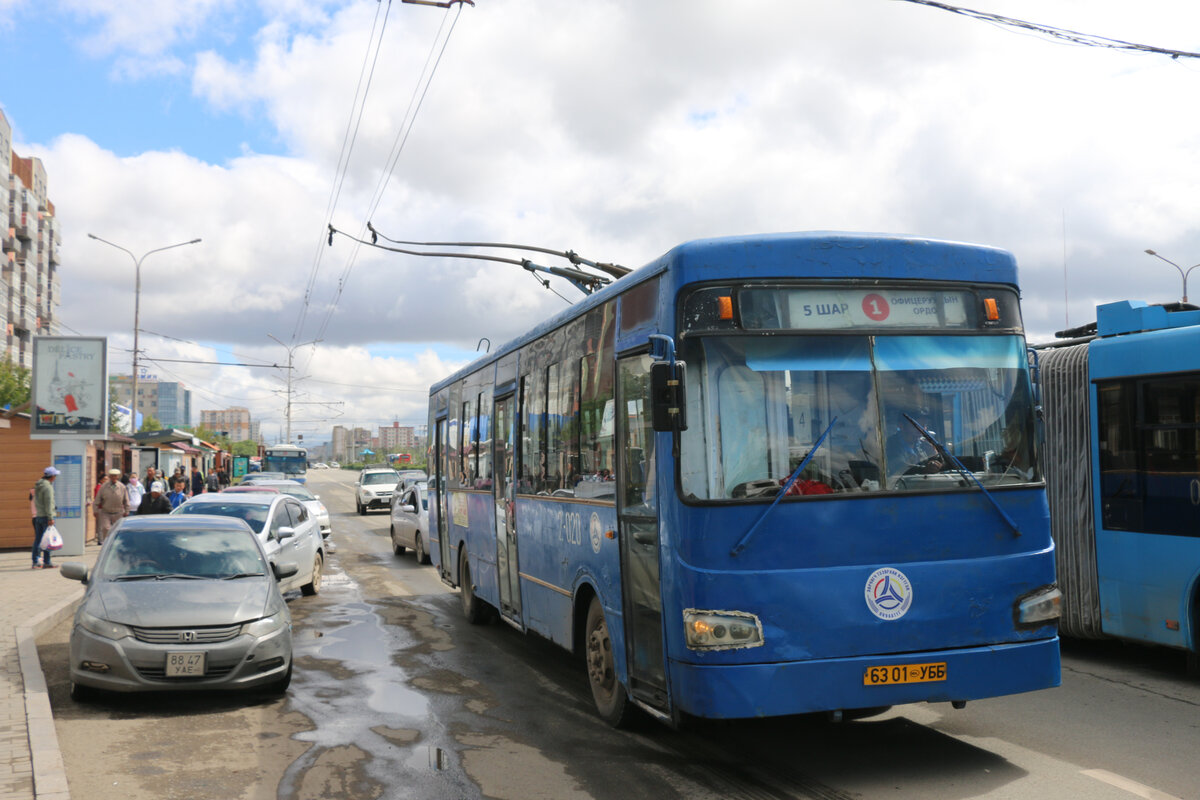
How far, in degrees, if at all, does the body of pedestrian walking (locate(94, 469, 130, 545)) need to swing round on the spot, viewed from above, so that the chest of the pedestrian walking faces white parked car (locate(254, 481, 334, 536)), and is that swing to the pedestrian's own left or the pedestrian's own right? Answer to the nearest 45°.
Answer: approximately 90° to the pedestrian's own left

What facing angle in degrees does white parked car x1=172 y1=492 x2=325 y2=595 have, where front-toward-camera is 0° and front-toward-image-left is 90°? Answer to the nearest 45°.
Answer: approximately 45°

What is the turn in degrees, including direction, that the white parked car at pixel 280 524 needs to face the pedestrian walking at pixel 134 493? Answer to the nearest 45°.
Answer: approximately 135° to its right

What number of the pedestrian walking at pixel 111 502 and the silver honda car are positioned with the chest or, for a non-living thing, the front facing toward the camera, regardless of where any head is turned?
2

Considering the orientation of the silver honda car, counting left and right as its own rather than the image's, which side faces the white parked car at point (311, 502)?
back

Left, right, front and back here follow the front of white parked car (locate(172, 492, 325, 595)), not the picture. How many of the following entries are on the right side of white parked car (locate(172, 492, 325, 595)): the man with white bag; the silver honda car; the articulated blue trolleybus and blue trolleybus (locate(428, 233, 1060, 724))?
1

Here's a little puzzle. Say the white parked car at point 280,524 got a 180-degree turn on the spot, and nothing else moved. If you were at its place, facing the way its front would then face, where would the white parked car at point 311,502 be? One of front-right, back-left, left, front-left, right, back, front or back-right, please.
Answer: front-left

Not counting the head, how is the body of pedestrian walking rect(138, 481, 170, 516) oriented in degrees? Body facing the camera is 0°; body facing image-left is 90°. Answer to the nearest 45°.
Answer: approximately 0°

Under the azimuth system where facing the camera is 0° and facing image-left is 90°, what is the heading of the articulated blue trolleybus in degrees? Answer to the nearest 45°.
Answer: approximately 315°

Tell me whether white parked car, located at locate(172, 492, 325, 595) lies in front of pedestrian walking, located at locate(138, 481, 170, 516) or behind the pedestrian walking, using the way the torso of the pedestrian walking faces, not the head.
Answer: in front

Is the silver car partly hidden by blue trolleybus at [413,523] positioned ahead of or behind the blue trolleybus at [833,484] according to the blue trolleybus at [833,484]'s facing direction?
behind

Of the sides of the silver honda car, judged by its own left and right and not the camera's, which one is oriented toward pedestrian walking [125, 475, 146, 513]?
back

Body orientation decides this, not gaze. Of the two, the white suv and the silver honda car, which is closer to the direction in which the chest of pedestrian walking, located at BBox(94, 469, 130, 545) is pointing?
the silver honda car

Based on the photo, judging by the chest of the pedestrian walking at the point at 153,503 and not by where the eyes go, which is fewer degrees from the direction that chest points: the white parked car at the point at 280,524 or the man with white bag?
the white parked car
